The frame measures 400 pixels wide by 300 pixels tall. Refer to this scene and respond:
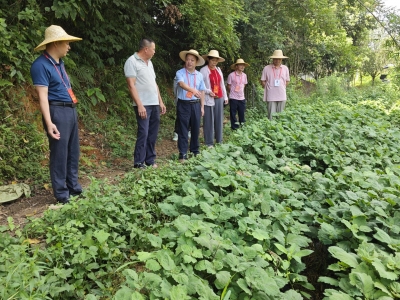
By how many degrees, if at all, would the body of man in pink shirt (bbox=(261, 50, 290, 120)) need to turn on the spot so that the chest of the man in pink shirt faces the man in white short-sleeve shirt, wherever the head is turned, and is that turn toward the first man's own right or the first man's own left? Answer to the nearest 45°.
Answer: approximately 45° to the first man's own right

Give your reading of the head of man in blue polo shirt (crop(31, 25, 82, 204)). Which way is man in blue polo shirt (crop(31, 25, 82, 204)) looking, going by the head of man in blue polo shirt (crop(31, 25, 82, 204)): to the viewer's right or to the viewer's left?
to the viewer's right

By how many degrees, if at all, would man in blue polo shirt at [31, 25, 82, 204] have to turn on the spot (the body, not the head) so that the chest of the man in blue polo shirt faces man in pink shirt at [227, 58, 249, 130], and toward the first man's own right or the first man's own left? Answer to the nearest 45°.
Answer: approximately 90° to the first man's own left

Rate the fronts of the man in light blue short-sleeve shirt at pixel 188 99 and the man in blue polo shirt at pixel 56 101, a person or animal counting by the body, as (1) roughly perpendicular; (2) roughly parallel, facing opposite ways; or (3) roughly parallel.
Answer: roughly perpendicular

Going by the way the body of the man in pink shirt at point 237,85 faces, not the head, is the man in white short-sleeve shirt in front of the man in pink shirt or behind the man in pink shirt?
in front

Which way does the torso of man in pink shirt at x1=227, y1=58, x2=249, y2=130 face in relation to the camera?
toward the camera

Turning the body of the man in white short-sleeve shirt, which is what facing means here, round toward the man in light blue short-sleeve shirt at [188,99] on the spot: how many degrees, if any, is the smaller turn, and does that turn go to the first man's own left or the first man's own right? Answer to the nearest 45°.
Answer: approximately 90° to the first man's own left

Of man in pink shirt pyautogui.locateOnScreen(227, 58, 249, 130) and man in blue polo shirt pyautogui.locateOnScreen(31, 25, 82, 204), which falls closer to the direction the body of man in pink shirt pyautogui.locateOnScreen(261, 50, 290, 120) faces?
the man in blue polo shirt

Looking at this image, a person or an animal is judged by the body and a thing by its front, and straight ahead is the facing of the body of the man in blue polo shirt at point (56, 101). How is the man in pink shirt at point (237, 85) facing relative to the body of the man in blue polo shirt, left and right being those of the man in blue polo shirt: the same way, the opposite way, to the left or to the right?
to the right

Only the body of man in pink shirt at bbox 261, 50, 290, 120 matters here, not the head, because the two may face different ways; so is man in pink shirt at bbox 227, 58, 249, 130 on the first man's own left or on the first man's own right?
on the first man's own right

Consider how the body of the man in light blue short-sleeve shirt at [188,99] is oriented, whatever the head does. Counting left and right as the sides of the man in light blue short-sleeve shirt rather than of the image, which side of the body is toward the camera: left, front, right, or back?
front

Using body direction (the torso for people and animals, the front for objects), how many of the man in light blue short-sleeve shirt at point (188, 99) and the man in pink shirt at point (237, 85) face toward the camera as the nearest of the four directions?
2

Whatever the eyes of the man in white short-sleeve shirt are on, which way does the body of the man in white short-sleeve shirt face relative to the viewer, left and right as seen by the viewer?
facing the viewer and to the right of the viewer

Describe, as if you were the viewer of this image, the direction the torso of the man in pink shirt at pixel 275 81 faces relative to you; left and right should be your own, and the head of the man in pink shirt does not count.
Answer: facing the viewer

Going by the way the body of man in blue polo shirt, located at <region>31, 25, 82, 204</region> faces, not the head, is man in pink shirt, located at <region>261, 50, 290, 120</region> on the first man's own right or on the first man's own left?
on the first man's own left

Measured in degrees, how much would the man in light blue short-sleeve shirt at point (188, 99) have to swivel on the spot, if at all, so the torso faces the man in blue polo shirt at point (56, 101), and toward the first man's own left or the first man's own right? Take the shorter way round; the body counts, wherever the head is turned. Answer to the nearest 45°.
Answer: approximately 45° to the first man's own right
